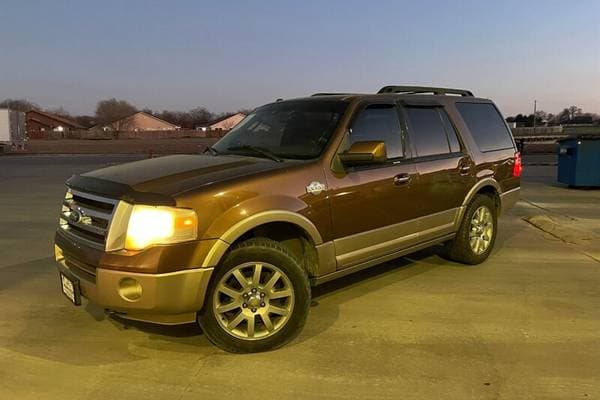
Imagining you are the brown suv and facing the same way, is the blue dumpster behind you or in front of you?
behind

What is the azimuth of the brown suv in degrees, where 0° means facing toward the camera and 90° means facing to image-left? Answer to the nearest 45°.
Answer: approximately 45°

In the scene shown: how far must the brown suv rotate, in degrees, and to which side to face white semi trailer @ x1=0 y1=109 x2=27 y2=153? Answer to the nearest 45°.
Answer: approximately 90° to its right
